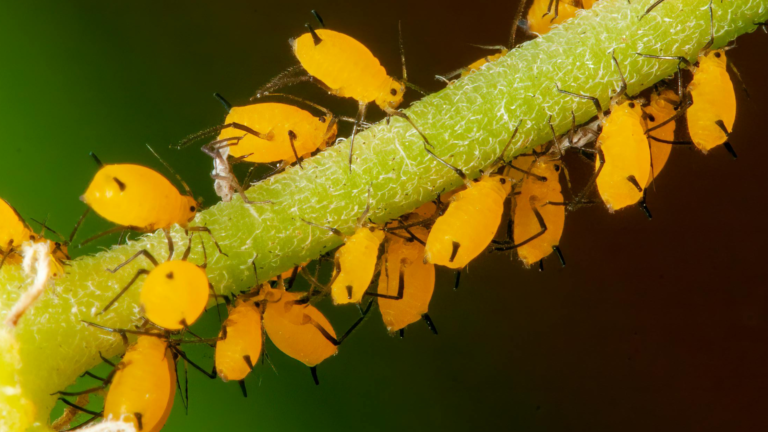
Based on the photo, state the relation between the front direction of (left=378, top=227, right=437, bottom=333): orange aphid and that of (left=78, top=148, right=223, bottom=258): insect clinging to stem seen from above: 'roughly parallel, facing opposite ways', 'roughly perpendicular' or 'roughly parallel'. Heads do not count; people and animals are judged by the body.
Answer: roughly perpendicular

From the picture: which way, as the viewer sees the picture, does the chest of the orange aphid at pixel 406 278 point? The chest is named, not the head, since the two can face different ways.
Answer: away from the camera

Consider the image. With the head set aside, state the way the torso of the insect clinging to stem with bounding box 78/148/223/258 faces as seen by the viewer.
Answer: to the viewer's right

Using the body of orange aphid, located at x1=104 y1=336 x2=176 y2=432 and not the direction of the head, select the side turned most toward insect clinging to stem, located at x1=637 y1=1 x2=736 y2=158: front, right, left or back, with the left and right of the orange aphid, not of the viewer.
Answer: right

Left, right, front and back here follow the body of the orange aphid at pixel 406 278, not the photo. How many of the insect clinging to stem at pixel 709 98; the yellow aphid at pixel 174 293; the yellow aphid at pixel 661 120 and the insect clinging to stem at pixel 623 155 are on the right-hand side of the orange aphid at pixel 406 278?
3

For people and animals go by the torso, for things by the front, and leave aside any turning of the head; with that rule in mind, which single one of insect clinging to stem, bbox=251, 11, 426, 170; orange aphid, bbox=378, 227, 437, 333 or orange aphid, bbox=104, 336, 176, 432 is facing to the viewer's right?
the insect clinging to stem

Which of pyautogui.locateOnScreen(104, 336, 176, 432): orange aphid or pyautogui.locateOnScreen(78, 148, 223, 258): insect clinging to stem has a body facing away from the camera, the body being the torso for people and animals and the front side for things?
the orange aphid

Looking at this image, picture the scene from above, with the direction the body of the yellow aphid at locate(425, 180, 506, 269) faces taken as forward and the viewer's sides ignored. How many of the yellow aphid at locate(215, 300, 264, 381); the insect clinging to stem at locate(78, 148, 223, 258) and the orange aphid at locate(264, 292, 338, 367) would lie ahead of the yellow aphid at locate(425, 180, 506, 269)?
0

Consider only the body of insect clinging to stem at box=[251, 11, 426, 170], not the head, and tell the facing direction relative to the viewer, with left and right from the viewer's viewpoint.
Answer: facing to the right of the viewer

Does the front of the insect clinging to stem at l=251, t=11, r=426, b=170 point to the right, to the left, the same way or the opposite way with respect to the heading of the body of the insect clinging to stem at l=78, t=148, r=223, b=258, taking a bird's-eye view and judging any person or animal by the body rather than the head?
the same way

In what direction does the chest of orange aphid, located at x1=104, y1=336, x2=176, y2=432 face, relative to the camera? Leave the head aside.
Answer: away from the camera

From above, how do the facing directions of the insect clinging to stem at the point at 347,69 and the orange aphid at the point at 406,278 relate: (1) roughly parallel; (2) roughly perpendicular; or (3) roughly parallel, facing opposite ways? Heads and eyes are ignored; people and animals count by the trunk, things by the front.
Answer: roughly perpendicular

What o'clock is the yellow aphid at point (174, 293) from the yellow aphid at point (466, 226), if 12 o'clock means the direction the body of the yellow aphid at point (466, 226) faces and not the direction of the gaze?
the yellow aphid at point (174, 293) is roughly at 7 o'clock from the yellow aphid at point (466, 226).
